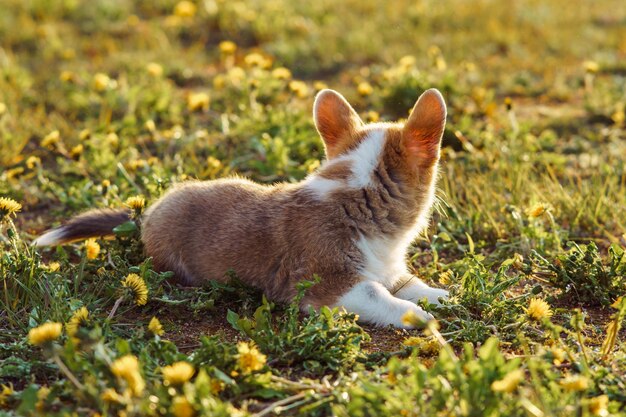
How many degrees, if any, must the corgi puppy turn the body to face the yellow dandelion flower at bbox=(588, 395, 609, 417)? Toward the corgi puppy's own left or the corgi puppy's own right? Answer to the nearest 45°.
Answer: approximately 90° to the corgi puppy's own right

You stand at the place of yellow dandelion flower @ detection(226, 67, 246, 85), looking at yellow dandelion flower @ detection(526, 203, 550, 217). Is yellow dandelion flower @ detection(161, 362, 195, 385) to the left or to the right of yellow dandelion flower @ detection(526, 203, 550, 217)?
right

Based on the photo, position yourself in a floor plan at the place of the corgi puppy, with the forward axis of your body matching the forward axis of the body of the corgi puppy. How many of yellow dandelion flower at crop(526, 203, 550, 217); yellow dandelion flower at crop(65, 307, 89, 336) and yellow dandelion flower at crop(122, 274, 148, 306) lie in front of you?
1

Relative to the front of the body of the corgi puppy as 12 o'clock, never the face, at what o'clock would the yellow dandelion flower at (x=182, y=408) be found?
The yellow dandelion flower is roughly at 4 o'clock from the corgi puppy.

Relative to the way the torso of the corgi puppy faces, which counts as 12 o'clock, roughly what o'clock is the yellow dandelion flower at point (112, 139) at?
The yellow dandelion flower is roughly at 8 o'clock from the corgi puppy.

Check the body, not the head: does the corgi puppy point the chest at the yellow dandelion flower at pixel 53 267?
no

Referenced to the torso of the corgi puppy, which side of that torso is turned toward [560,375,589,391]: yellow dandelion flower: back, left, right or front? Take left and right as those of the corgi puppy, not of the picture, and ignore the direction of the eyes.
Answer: right

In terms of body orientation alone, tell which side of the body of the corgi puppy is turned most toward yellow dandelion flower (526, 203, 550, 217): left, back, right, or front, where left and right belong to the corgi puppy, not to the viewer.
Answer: front

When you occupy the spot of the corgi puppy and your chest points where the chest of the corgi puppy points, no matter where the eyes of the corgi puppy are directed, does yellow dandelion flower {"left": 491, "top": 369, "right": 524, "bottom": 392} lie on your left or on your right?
on your right

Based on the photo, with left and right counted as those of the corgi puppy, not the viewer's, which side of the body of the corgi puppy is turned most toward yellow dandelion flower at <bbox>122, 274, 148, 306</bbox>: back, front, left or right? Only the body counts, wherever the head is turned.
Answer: back

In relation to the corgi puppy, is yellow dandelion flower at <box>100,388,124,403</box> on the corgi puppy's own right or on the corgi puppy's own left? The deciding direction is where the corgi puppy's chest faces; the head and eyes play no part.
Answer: on the corgi puppy's own right

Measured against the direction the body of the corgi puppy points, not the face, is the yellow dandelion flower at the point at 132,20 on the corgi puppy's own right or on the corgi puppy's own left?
on the corgi puppy's own left

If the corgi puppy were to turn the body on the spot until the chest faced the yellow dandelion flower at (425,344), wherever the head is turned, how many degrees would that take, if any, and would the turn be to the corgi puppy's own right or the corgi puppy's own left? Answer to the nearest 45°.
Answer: approximately 90° to the corgi puppy's own right

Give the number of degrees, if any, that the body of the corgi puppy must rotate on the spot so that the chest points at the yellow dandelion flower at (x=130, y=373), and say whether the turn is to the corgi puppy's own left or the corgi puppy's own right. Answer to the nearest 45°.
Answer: approximately 135° to the corgi puppy's own right

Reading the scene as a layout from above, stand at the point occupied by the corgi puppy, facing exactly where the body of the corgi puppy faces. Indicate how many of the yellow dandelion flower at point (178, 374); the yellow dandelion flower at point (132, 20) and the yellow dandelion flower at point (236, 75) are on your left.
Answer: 2

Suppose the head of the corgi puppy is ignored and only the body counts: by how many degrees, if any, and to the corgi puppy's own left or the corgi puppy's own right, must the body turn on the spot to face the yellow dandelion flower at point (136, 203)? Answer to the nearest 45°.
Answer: approximately 135° to the corgi puppy's own left

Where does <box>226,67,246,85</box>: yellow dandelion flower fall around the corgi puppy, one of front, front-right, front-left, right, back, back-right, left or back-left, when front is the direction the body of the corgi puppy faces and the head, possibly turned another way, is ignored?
left

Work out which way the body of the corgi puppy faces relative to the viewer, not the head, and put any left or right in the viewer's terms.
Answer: facing to the right of the viewer

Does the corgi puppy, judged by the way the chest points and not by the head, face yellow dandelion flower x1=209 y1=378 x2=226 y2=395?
no

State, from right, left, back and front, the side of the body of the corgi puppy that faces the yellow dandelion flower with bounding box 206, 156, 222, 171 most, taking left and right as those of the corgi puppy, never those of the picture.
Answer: left

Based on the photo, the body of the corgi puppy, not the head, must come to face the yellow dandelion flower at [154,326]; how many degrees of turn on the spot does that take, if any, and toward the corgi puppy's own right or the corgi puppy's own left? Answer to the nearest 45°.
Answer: approximately 135° to the corgi puppy's own right
